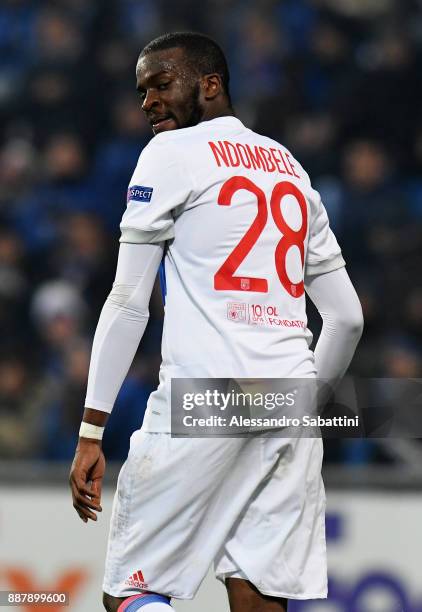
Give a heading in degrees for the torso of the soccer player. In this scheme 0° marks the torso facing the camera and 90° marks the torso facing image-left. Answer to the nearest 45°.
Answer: approximately 135°

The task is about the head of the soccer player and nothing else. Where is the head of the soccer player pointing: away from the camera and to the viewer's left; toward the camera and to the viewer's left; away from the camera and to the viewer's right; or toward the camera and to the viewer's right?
toward the camera and to the viewer's left
